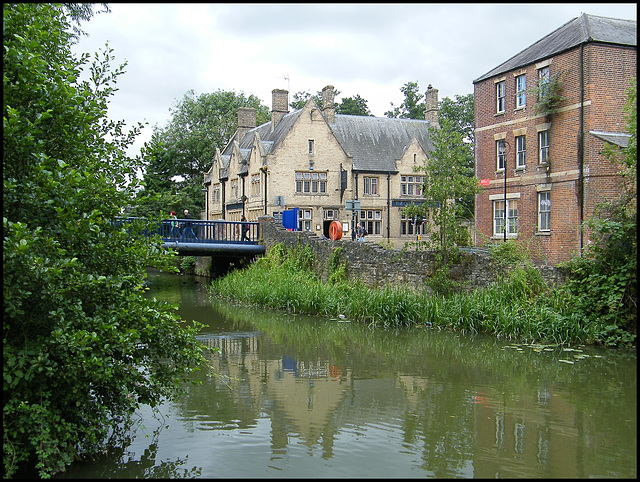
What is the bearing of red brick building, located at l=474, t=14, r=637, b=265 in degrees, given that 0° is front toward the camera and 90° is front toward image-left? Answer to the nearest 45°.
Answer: approximately 45°

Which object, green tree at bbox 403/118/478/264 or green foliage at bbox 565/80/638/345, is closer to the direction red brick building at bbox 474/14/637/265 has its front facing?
the green tree

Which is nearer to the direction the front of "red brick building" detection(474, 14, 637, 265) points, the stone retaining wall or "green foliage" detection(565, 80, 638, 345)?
the stone retaining wall

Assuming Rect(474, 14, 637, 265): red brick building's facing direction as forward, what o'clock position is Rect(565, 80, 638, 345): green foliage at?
The green foliage is roughly at 10 o'clock from the red brick building.

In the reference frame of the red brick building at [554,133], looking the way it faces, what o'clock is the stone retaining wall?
The stone retaining wall is roughly at 12 o'clock from the red brick building.

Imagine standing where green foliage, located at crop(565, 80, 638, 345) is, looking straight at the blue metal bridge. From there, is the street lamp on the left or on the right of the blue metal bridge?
right

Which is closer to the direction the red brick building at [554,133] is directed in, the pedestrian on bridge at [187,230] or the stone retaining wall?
the stone retaining wall
